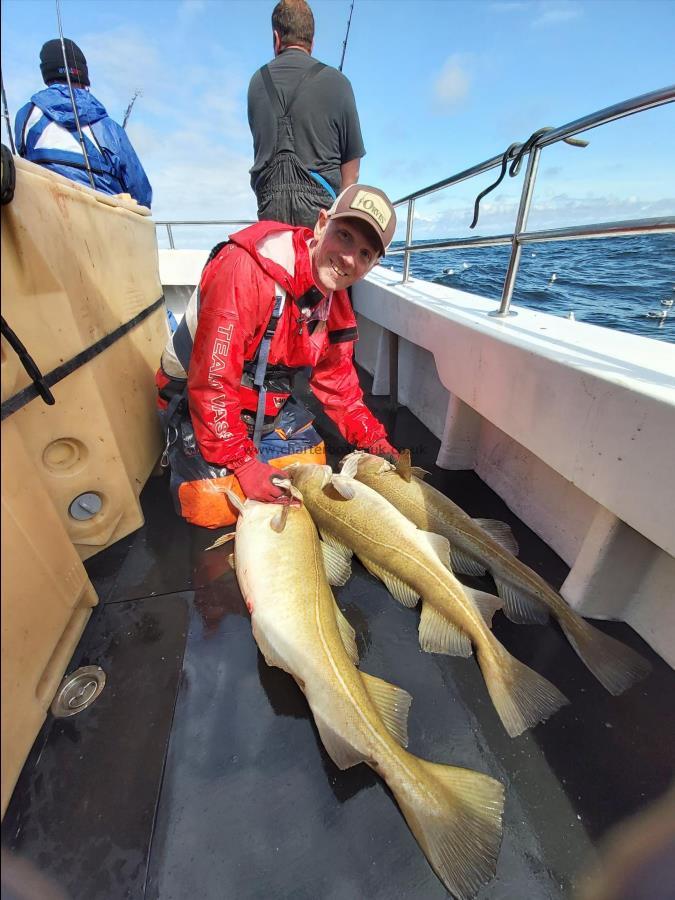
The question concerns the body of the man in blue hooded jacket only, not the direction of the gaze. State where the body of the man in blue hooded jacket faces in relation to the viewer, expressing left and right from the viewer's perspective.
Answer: facing away from the viewer

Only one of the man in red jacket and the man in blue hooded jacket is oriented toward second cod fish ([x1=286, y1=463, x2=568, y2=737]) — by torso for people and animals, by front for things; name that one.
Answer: the man in red jacket

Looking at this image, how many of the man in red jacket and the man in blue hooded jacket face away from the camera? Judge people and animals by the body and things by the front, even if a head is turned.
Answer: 1

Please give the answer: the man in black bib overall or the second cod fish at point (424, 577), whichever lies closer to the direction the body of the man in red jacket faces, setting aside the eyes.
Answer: the second cod fish

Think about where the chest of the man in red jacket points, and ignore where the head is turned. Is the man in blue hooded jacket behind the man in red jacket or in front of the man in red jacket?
behind

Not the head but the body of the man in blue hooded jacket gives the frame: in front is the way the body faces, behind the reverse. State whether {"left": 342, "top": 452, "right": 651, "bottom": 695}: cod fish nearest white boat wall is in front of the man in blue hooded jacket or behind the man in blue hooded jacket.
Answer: behind

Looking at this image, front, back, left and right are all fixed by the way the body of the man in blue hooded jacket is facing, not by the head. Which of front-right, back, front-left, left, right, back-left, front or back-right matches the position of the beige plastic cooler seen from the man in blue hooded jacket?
back

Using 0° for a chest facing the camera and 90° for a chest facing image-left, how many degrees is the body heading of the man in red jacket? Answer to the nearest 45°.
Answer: approximately 315°

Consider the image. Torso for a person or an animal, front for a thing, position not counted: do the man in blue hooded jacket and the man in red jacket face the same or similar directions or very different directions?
very different directions

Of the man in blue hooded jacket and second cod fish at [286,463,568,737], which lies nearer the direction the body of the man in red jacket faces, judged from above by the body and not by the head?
the second cod fish

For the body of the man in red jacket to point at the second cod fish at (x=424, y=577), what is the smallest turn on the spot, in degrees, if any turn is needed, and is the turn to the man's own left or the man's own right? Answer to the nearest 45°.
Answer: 0° — they already face it

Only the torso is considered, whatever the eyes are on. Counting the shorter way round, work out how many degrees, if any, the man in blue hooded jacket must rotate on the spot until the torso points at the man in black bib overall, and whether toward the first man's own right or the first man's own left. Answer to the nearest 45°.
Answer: approximately 90° to the first man's own right

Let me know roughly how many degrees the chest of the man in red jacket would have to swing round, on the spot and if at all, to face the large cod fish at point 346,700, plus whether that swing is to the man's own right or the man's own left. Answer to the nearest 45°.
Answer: approximately 45° to the man's own right

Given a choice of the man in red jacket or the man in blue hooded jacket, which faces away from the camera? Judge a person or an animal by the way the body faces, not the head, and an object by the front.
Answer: the man in blue hooded jacket
